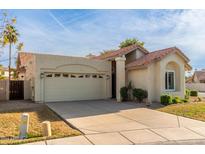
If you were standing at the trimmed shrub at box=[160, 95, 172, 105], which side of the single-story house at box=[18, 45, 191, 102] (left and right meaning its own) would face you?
front

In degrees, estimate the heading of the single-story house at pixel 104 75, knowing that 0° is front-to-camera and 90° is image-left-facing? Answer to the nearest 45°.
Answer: approximately 315°

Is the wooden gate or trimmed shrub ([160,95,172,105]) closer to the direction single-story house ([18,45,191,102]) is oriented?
the trimmed shrub

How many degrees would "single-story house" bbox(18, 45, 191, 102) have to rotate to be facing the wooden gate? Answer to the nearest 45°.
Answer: approximately 135° to its right
